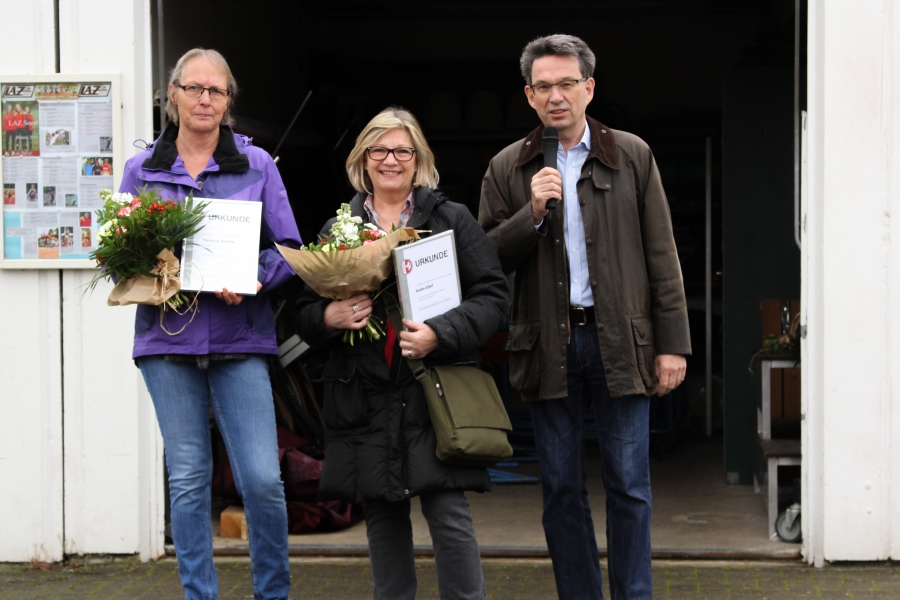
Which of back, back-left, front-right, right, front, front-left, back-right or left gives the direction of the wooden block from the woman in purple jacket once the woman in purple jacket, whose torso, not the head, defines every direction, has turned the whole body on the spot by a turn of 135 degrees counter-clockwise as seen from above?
front-left

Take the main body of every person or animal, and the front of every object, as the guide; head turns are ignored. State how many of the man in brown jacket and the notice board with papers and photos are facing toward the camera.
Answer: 2

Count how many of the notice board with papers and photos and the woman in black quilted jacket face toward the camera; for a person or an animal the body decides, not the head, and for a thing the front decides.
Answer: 2

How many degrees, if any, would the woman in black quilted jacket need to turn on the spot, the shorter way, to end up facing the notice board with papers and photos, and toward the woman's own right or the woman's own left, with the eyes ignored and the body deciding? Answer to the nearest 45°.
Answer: approximately 135° to the woman's own right

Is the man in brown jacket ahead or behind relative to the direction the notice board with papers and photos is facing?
ahead

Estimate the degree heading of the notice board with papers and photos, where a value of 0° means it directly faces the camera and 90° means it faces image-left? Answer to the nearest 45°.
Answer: approximately 0°

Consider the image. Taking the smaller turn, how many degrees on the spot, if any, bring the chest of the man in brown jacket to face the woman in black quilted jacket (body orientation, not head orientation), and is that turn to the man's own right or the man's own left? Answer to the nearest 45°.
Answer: approximately 45° to the man's own right
